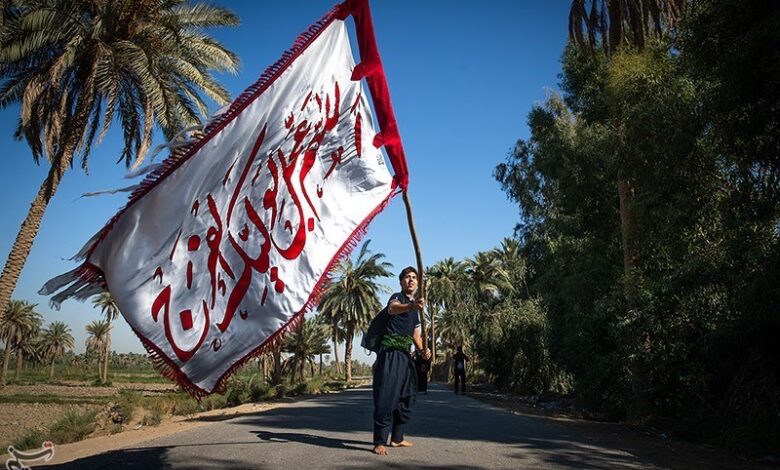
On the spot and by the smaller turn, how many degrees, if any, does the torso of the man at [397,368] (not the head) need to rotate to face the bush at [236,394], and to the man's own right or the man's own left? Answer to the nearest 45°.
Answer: approximately 135° to the man's own left

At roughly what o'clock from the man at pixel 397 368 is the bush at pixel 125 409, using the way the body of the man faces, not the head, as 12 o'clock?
The bush is roughly at 6 o'clock from the man.

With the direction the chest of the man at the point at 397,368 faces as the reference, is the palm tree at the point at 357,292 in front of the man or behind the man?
behind

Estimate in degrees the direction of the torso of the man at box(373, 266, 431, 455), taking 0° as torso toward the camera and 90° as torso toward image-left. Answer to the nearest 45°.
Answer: approximately 315°

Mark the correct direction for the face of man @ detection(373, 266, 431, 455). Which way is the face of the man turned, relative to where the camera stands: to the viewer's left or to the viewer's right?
to the viewer's right

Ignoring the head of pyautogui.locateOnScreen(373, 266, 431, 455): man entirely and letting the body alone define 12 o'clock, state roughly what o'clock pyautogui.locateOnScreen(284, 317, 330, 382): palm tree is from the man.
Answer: The palm tree is roughly at 7 o'clock from the man.

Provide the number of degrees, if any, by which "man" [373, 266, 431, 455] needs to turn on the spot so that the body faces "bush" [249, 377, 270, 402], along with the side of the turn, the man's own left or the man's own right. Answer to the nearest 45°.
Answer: approximately 135° to the man's own left

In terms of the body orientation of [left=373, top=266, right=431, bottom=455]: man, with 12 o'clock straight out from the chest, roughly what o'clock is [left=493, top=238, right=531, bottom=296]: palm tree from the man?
The palm tree is roughly at 8 o'clock from the man.

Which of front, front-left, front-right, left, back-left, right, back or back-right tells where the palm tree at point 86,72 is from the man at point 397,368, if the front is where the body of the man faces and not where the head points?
back
